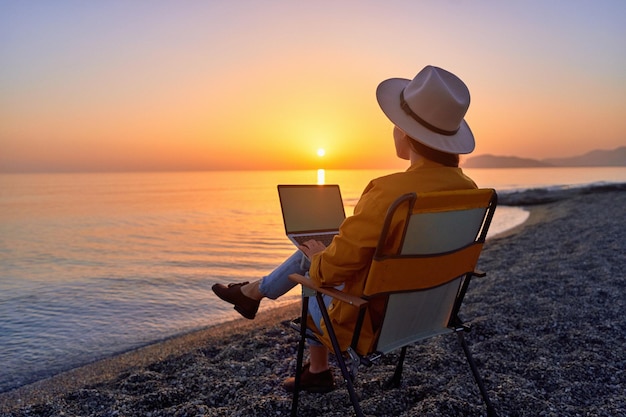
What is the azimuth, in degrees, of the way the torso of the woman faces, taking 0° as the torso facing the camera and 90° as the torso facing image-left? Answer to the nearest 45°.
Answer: approximately 135°

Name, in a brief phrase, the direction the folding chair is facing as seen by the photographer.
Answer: facing away from the viewer and to the left of the viewer

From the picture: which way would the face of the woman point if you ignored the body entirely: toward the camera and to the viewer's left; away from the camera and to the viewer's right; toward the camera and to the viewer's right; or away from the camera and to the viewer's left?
away from the camera and to the viewer's left
